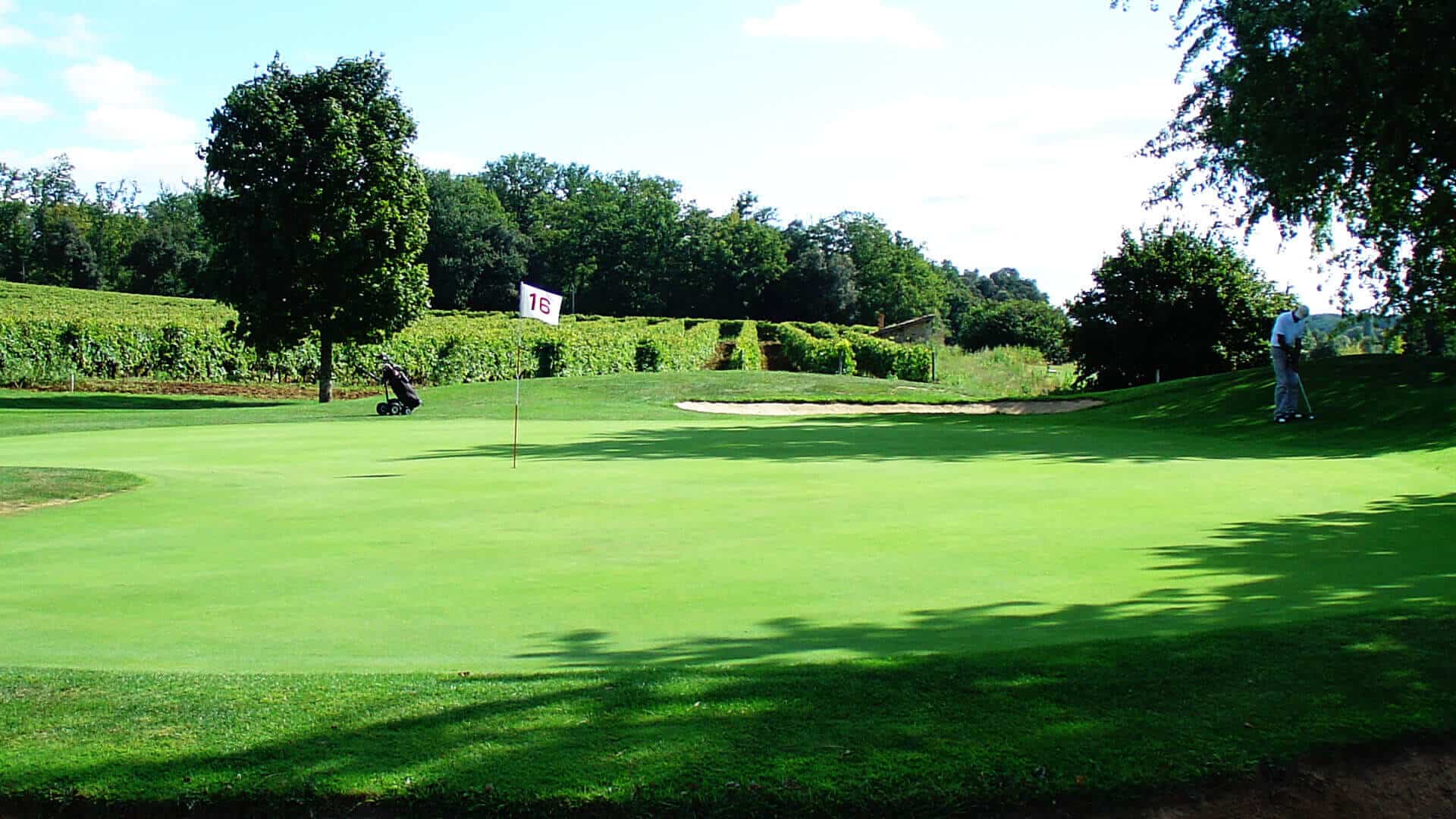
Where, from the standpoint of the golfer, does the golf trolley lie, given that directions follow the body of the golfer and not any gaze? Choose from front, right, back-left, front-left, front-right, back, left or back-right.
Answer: back-right

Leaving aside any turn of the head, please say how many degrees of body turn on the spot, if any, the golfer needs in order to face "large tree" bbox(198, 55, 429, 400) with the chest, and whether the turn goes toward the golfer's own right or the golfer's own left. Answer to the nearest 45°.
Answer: approximately 135° to the golfer's own right

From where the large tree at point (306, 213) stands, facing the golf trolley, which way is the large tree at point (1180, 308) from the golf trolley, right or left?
left
